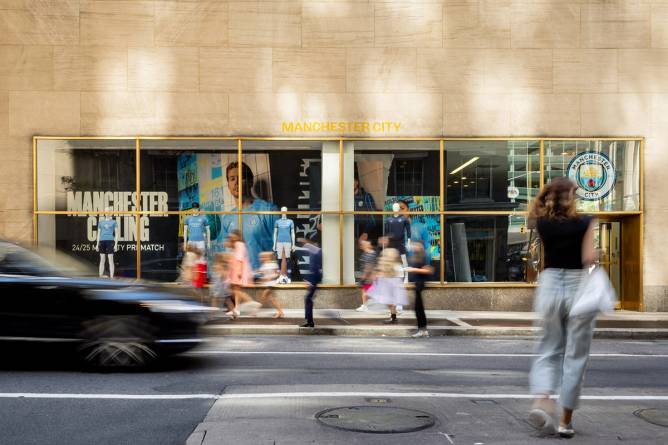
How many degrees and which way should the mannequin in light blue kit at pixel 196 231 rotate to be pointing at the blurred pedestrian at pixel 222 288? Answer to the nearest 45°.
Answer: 0° — it already faces them

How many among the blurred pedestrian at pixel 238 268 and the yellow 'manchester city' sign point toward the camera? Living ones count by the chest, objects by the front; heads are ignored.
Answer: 1

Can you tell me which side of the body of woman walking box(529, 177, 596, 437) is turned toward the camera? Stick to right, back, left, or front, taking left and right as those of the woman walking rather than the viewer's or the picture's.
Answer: back

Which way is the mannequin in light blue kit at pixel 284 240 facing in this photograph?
toward the camera

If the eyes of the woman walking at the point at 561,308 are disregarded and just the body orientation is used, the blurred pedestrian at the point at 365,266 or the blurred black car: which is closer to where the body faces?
the blurred pedestrian

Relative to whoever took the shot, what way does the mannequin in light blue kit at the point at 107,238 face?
facing the viewer

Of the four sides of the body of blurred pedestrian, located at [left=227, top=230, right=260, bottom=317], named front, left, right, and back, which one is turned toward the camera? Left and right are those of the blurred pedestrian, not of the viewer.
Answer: left

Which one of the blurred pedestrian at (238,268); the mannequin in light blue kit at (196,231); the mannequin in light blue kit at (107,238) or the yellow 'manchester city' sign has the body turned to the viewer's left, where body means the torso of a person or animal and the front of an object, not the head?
the blurred pedestrian

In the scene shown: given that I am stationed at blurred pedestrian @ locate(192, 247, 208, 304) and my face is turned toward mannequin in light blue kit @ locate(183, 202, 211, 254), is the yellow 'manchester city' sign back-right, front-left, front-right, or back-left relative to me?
front-right

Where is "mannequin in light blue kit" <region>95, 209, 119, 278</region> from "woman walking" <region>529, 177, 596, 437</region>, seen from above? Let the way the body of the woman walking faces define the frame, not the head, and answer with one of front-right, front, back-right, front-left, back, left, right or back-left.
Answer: front-left

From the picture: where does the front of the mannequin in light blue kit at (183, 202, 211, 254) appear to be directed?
toward the camera

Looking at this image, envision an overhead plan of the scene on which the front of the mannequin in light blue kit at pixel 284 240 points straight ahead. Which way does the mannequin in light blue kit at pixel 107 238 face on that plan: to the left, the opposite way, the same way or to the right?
the same way

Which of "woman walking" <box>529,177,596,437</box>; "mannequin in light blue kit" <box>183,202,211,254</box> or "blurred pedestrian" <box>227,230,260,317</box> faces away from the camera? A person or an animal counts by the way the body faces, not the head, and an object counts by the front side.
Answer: the woman walking

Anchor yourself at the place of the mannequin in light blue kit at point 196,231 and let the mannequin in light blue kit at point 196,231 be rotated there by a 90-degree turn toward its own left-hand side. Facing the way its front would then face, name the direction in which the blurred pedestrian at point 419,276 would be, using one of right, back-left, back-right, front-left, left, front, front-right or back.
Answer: front-right

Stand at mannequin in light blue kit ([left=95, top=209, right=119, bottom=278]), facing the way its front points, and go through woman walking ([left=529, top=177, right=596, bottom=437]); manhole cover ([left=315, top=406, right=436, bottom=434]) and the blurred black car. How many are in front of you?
3
